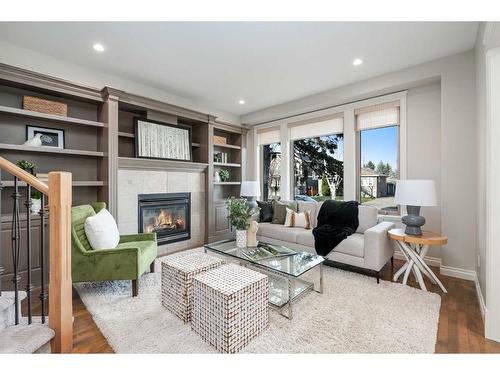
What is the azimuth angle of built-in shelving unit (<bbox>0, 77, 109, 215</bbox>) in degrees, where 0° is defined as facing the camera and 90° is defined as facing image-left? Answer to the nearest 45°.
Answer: approximately 315°

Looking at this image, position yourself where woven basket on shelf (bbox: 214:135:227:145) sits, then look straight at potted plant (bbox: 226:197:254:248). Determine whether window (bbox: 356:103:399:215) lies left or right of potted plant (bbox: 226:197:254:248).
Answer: left

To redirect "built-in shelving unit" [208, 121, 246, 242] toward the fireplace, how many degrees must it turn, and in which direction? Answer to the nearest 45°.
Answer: approximately 90° to its right

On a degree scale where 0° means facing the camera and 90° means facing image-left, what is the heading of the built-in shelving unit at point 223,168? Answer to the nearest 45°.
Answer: approximately 315°
